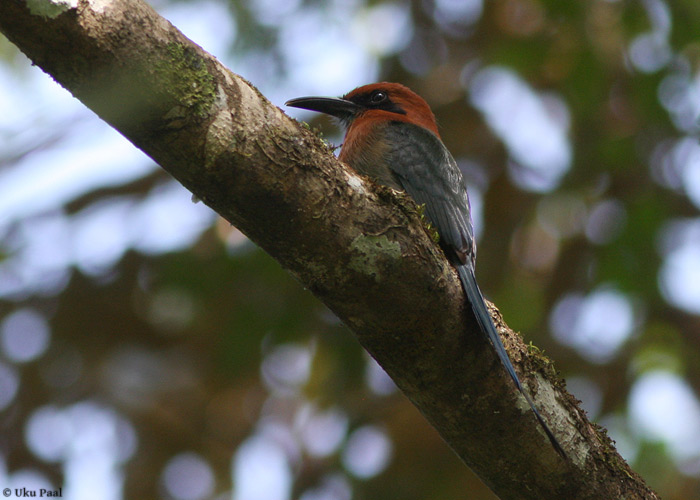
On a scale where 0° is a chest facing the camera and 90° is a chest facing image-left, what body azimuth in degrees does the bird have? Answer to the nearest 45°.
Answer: approximately 90°
